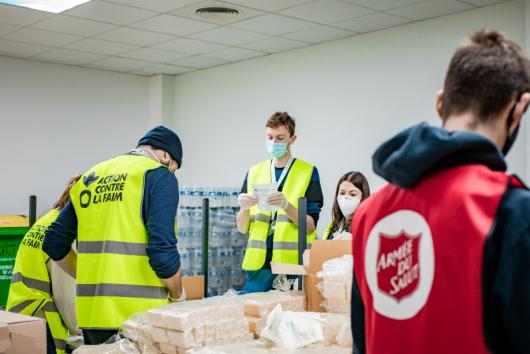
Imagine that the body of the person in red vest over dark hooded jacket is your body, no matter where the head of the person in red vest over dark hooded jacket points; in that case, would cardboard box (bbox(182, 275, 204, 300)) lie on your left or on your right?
on your left

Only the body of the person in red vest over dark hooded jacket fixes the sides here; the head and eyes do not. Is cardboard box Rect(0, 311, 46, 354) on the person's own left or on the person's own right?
on the person's own left

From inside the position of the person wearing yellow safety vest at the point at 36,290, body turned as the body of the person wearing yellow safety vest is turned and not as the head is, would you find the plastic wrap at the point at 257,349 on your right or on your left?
on your right

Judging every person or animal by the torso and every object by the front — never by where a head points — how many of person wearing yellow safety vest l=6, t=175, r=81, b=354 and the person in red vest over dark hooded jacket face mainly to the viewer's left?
0

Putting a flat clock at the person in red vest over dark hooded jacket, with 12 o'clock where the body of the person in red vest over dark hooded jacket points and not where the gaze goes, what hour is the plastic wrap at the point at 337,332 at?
The plastic wrap is roughly at 10 o'clock from the person in red vest over dark hooded jacket.

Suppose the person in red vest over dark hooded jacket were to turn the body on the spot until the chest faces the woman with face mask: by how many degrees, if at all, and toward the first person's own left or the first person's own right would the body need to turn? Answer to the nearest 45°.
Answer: approximately 45° to the first person's own left

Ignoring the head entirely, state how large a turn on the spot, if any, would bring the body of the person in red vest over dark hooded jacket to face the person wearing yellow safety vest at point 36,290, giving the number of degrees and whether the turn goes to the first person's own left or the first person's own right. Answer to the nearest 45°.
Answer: approximately 90° to the first person's own left

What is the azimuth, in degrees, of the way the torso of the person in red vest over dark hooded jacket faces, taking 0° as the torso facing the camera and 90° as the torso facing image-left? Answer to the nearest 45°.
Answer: approximately 225°

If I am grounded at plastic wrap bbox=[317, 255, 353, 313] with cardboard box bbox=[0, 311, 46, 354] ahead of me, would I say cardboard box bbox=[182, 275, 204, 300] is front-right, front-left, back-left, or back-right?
front-right

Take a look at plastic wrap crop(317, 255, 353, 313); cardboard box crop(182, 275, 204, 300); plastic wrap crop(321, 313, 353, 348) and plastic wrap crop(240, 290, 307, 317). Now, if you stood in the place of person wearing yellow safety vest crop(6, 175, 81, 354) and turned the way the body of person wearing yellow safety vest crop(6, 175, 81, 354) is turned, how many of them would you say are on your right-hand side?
4

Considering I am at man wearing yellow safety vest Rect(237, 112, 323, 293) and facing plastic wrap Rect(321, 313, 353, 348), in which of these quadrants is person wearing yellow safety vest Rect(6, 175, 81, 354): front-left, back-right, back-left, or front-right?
front-right

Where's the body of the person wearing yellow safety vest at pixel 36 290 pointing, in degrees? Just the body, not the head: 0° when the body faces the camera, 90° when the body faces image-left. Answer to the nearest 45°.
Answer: approximately 225°
